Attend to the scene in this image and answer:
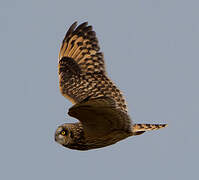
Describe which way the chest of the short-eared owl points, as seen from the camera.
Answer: to the viewer's left
